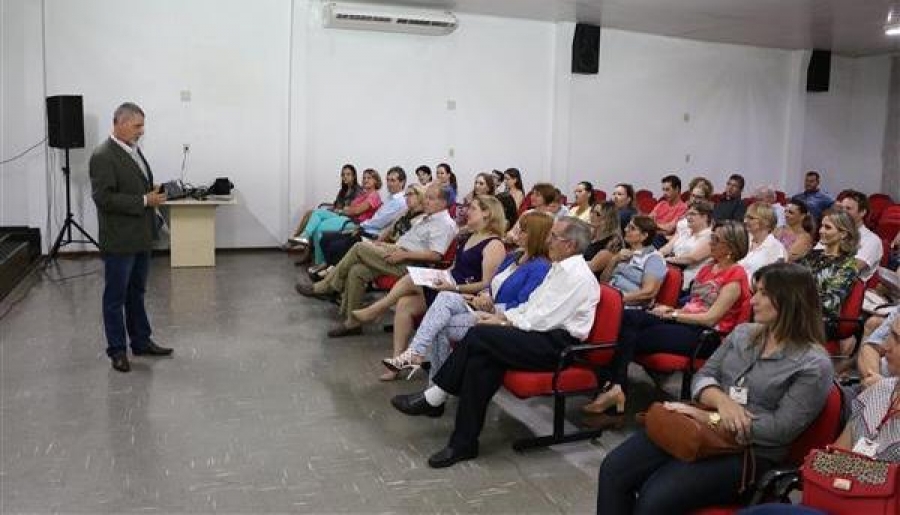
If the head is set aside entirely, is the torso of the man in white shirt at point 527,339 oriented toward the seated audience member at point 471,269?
no

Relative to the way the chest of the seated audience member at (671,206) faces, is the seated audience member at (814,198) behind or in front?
behind

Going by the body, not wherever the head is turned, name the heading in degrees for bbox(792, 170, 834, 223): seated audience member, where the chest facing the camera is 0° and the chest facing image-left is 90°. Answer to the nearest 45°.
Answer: approximately 45°

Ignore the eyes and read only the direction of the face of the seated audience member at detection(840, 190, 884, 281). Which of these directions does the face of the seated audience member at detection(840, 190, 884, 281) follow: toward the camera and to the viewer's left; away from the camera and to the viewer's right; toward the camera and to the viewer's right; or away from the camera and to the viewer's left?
toward the camera and to the viewer's left

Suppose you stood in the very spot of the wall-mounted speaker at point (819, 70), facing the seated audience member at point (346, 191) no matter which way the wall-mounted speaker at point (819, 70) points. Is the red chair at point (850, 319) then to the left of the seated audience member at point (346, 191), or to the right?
left

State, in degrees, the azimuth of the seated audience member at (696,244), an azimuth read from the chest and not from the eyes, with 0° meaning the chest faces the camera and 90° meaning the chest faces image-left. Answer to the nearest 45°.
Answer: approximately 45°

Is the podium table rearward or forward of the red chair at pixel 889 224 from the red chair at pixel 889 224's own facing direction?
forward

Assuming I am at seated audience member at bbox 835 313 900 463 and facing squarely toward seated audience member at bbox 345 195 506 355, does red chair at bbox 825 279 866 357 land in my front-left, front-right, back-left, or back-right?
front-right

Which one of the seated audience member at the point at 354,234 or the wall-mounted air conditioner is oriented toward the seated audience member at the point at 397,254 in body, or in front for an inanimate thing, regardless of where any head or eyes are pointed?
the wall-mounted air conditioner

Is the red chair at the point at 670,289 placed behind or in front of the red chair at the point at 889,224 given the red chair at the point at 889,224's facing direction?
in front

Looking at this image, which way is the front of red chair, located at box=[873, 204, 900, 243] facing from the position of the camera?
facing the viewer and to the left of the viewer

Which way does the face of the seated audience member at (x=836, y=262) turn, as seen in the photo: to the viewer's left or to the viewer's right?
to the viewer's left

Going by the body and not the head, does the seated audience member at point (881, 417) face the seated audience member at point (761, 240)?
no

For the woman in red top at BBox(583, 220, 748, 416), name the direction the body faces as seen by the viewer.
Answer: to the viewer's left

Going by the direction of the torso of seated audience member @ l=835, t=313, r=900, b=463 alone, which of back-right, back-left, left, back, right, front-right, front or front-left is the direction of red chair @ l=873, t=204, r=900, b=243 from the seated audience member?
back-right

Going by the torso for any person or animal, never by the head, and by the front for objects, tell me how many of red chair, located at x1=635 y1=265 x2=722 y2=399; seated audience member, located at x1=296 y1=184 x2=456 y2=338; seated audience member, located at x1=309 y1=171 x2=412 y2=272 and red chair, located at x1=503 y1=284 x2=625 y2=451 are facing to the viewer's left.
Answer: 4

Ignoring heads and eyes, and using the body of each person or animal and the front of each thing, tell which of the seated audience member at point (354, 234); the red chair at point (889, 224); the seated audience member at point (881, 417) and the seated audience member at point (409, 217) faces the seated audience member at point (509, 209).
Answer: the red chair

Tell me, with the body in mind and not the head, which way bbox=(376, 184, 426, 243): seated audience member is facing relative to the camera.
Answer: to the viewer's left

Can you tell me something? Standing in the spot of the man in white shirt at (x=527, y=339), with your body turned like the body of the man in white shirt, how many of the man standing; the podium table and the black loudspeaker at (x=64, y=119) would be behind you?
0

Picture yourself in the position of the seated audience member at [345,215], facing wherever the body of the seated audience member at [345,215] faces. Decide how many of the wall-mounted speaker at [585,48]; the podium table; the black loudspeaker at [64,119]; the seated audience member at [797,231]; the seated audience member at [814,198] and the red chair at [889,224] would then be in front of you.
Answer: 2

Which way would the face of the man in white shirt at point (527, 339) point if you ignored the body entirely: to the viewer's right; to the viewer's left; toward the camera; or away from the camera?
to the viewer's left

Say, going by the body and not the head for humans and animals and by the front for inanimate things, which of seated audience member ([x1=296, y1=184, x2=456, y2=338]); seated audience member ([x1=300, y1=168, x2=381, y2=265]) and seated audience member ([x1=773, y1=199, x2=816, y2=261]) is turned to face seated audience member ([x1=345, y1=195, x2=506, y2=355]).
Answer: seated audience member ([x1=773, y1=199, x2=816, y2=261])
